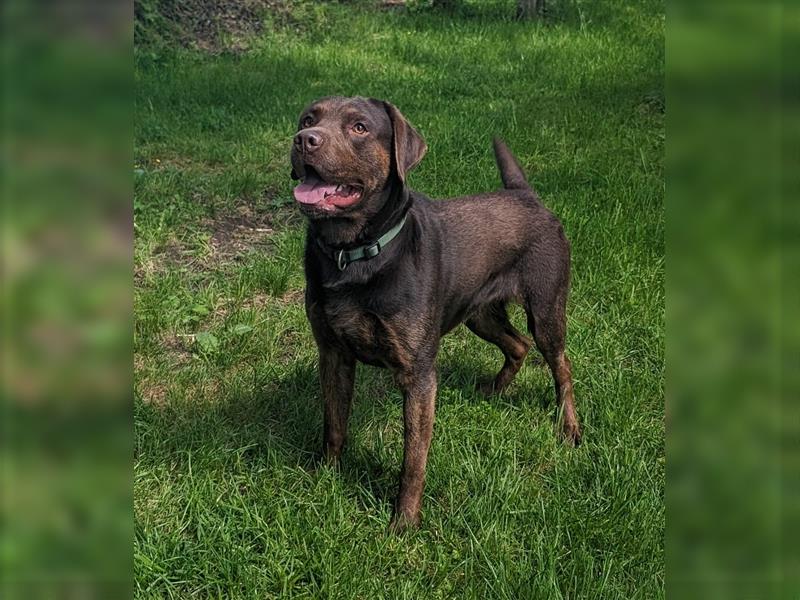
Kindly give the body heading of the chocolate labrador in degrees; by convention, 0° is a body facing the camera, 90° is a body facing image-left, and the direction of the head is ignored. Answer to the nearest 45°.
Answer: approximately 45°
